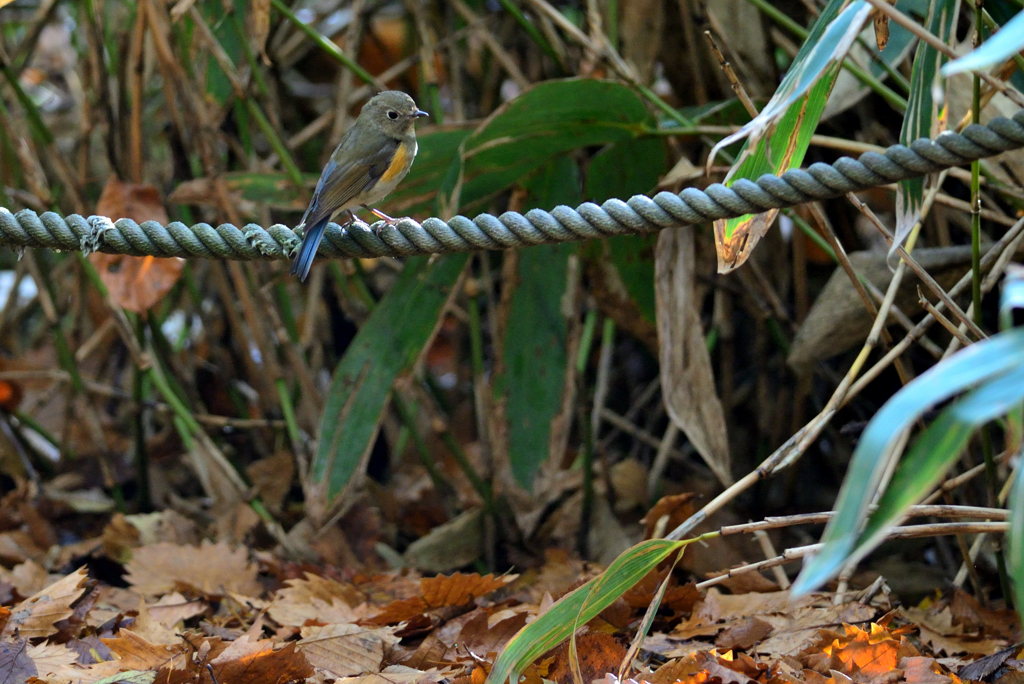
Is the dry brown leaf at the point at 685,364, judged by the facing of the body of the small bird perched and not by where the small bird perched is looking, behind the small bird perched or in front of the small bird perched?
in front

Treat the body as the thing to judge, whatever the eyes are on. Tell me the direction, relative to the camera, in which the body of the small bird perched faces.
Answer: to the viewer's right

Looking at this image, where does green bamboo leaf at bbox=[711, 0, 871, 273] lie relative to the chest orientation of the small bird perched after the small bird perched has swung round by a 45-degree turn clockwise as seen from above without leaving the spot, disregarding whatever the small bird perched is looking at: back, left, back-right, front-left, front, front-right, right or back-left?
front

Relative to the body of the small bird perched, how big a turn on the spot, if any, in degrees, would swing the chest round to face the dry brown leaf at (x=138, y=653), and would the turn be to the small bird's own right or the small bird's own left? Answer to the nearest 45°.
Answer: approximately 135° to the small bird's own right

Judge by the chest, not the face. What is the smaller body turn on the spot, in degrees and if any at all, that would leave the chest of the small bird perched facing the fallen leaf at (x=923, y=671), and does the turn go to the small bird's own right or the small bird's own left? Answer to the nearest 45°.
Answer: approximately 45° to the small bird's own right

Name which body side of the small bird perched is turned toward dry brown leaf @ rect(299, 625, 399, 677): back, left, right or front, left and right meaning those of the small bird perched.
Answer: right

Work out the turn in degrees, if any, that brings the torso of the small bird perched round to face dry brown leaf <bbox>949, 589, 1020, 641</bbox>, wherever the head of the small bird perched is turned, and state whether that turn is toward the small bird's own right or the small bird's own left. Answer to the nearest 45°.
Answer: approximately 45° to the small bird's own right
